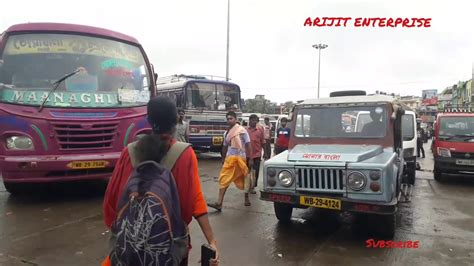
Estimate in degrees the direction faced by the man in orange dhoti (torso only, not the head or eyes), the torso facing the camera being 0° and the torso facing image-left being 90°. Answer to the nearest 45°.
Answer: approximately 45°

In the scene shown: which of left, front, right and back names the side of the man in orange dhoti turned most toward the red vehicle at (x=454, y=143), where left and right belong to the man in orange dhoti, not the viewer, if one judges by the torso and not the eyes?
back

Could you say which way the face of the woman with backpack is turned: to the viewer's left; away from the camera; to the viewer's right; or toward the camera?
away from the camera

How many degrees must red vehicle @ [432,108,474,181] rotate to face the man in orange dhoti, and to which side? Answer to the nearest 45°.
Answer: approximately 45° to its right

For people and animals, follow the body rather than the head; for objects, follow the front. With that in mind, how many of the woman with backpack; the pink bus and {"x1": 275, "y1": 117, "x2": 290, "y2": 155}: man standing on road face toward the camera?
2

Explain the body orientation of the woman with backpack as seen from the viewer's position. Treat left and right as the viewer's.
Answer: facing away from the viewer

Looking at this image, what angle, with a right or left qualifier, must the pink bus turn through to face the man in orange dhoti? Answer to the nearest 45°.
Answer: approximately 90° to its left

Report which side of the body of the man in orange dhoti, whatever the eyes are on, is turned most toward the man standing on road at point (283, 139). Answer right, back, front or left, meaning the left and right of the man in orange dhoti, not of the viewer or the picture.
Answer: back

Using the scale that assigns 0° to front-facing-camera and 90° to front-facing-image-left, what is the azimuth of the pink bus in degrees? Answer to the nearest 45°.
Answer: approximately 0°

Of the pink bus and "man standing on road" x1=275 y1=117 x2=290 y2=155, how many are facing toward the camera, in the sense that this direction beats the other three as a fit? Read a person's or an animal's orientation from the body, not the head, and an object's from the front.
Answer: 2
